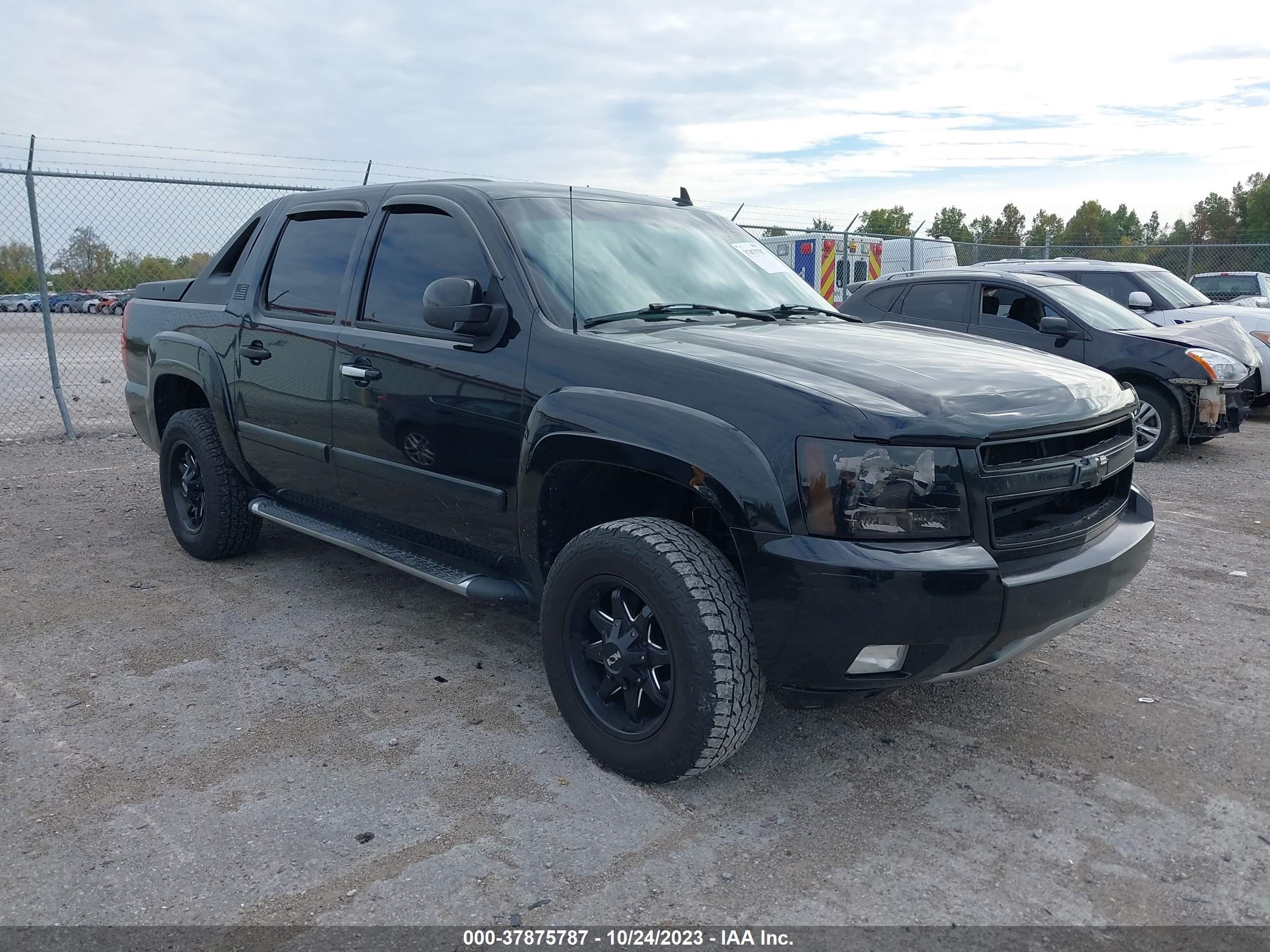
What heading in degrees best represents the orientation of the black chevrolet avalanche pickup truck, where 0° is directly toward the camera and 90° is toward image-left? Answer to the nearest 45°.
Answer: approximately 315°

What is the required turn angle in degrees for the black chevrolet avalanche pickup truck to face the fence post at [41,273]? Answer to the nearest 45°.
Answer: approximately 180°

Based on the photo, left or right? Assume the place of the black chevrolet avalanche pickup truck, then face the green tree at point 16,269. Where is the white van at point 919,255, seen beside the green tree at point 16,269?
right

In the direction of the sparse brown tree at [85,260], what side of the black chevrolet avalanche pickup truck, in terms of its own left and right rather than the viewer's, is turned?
back

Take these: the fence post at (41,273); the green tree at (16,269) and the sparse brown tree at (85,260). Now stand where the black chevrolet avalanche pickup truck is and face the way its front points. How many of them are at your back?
3

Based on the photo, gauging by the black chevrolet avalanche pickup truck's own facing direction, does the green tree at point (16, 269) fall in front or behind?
behind
